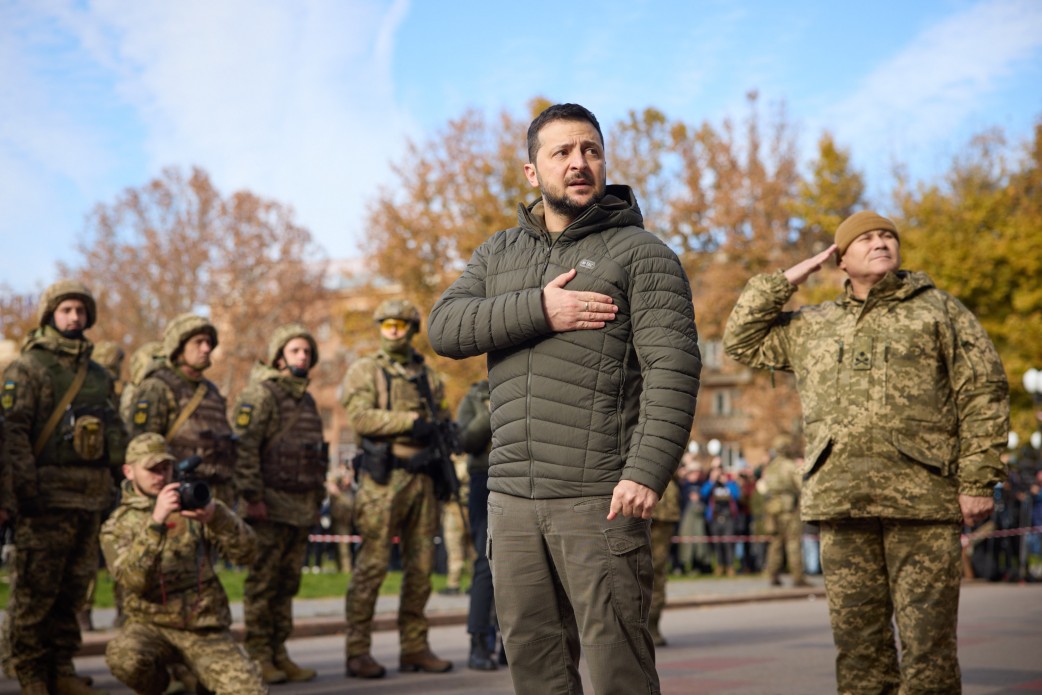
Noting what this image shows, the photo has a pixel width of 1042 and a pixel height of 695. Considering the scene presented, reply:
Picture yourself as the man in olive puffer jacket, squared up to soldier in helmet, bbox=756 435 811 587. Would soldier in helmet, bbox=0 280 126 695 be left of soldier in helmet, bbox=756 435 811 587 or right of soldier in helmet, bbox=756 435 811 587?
left

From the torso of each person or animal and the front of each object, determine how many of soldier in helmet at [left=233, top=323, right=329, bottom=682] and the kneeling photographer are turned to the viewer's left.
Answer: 0

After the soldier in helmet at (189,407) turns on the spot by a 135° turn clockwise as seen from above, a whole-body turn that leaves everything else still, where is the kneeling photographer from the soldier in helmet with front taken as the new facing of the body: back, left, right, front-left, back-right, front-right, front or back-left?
left

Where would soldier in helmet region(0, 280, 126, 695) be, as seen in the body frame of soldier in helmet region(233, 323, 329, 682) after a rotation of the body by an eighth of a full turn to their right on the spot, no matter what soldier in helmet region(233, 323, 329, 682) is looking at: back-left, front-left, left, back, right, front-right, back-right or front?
front-right

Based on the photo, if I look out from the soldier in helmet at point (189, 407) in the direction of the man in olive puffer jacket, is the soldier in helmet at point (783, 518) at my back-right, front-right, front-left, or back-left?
back-left

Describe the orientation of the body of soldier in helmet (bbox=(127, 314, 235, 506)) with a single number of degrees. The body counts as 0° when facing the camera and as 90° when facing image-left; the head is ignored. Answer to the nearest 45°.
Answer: approximately 315°

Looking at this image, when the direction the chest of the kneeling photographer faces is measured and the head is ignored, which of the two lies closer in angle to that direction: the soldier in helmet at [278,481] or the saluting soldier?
the saluting soldier

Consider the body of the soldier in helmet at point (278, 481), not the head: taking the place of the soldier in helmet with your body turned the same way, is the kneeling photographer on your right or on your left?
on your right

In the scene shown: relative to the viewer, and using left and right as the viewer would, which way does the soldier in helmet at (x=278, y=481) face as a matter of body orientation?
facing the viewer and to the right of the viewer

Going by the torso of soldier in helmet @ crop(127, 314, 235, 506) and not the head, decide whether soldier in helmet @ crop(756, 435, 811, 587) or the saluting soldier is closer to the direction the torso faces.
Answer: the saluting soldier
